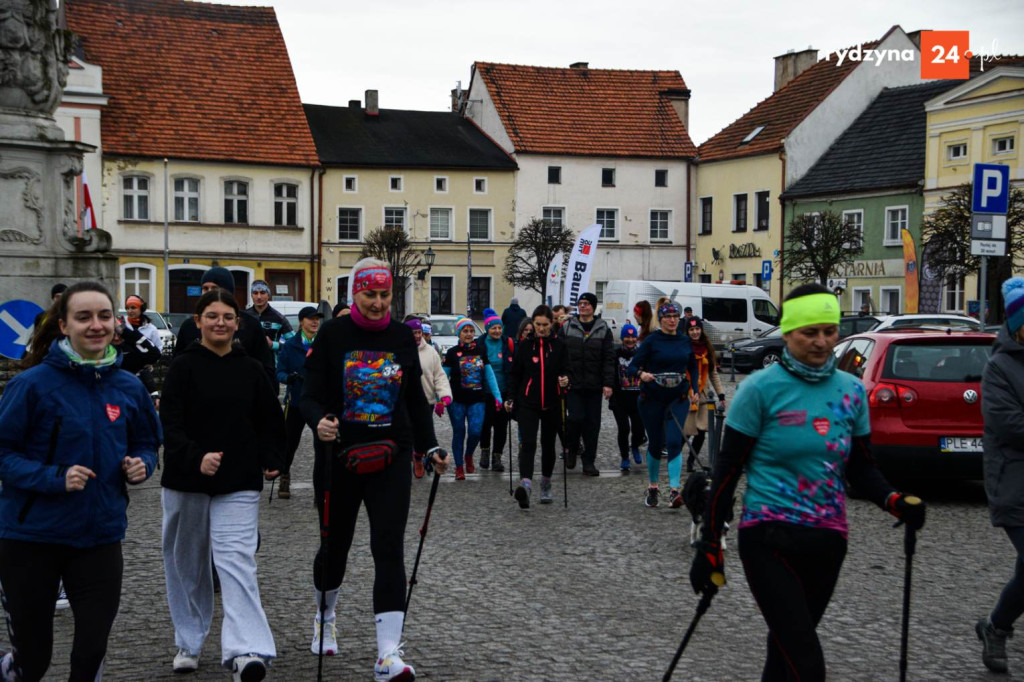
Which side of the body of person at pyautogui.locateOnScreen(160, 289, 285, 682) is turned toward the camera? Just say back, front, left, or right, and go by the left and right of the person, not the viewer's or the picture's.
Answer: front

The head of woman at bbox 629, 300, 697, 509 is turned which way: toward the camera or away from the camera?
toward the camera

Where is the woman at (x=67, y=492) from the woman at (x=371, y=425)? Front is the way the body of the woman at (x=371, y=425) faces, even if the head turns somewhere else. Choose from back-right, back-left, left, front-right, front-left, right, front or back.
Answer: front-right

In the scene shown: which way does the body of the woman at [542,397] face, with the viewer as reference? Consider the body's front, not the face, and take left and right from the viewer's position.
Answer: facing the viewer

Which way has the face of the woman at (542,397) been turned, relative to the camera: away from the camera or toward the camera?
toward the camera

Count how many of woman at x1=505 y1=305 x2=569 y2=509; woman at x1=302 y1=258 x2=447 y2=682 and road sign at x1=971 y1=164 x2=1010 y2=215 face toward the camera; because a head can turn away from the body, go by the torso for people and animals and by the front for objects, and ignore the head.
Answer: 3

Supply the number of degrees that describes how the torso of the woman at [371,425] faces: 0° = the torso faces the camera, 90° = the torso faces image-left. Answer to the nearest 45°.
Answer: approximately 0°

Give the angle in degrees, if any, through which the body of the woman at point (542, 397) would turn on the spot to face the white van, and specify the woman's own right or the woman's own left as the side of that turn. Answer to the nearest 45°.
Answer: approximately 180°

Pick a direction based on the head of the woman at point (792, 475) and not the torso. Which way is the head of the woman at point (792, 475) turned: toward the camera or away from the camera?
toward the camera

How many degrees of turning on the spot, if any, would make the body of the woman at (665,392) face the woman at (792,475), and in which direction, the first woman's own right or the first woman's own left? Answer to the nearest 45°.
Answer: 0° — they already face them

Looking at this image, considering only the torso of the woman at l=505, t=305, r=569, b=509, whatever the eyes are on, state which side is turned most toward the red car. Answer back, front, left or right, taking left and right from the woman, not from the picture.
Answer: left
